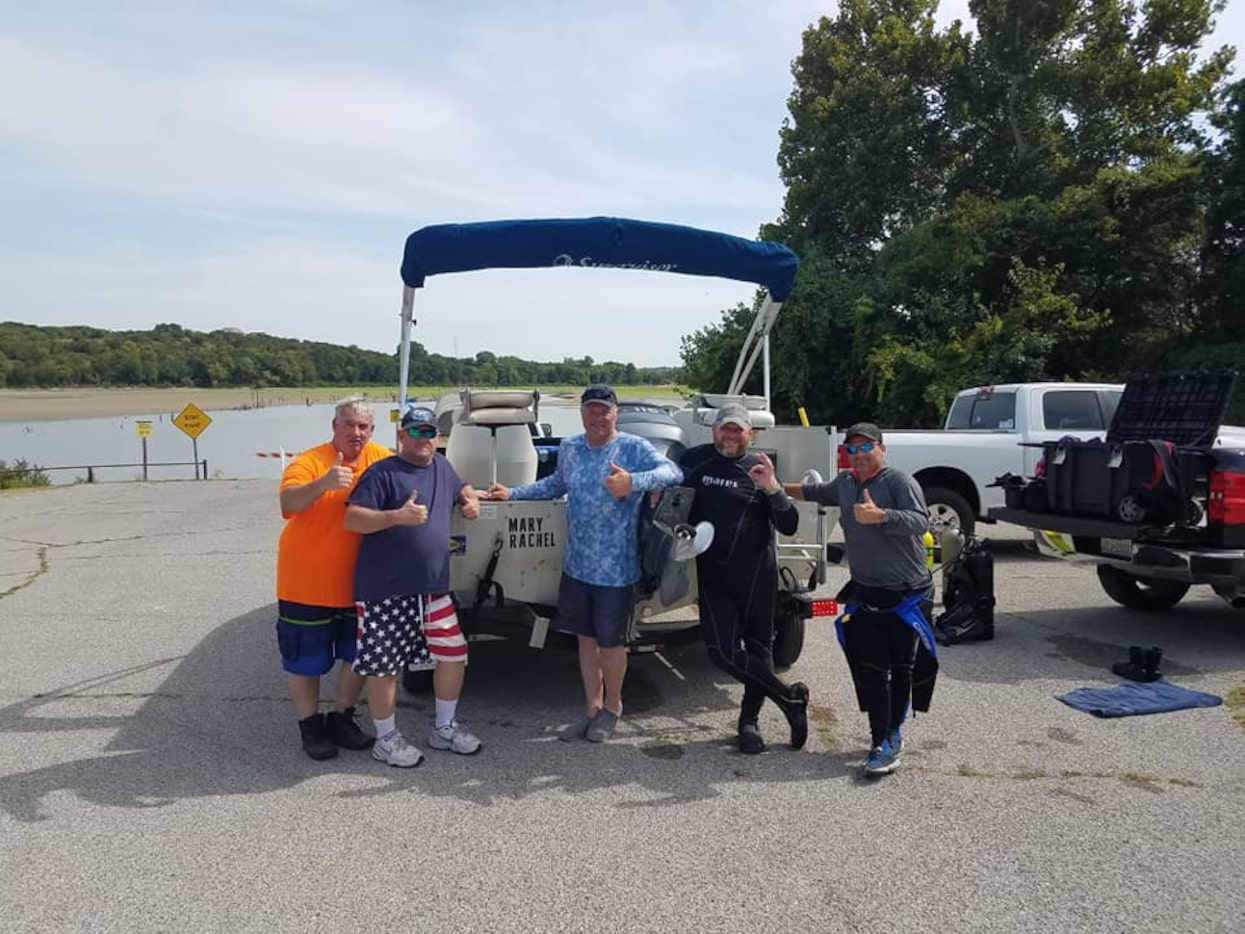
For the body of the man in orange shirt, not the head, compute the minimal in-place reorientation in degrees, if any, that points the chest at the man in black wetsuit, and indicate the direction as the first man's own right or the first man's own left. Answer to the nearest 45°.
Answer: approximately 45° to the first man's own left

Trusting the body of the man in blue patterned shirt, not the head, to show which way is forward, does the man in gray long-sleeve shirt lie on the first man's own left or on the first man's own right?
on the first man's own left

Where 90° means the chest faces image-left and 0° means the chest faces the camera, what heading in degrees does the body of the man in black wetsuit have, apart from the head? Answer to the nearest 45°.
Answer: approximately 0°

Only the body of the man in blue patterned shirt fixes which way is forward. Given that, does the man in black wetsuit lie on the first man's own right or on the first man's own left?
on the first man's own left

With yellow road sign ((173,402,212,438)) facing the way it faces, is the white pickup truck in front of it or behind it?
in front

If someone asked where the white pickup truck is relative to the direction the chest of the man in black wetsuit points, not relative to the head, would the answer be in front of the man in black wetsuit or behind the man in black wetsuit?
behind

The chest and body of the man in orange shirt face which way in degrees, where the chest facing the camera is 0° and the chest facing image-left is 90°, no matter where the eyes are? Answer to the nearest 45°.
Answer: approximately 315°

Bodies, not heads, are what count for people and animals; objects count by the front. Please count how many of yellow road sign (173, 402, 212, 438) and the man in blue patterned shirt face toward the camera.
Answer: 2

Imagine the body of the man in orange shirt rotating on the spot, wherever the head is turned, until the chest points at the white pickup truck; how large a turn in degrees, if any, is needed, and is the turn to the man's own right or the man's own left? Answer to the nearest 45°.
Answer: approximately 90° to the man's own left
